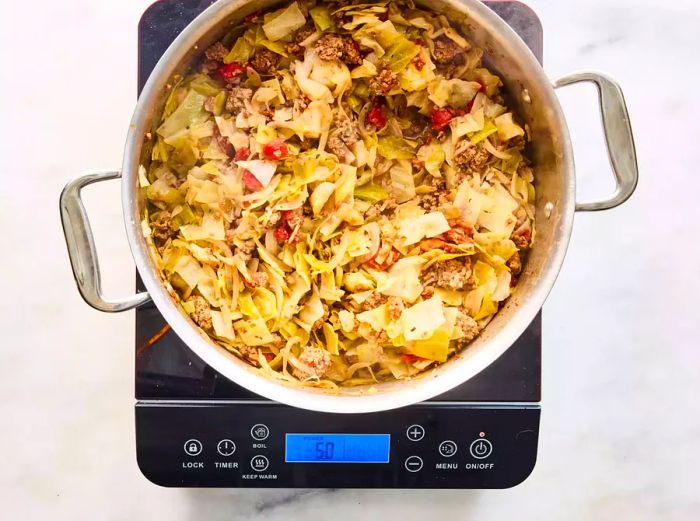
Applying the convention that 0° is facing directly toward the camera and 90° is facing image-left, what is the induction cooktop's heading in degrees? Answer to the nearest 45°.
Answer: approximately 0°
